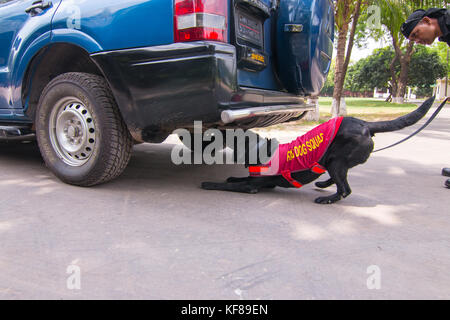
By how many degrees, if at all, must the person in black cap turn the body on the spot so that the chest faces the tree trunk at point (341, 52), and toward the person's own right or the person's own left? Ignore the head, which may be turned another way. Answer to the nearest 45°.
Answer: approximately 90° to the person's own right

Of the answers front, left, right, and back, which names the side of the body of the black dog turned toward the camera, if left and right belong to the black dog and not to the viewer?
left

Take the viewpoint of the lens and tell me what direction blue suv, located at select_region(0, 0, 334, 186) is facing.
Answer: facing away from the viewer and to the left of the viewer

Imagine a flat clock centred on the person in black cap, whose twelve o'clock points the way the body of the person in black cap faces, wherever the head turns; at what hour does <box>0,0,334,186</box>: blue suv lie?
The blue suv is roughly at 11 o'clock from the person in black cap.

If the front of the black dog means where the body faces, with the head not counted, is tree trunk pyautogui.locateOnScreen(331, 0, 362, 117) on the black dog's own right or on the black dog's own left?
on the black dog's own right

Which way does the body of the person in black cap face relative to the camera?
to the viewer's left

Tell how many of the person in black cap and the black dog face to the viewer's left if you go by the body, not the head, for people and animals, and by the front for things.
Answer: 2

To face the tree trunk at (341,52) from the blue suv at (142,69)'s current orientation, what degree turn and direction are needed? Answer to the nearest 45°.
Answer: approximately 90° to its right

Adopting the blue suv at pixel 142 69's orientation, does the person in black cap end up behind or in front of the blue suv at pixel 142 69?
behind
